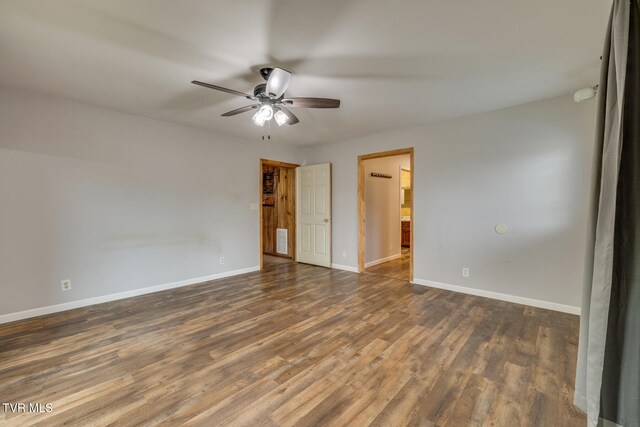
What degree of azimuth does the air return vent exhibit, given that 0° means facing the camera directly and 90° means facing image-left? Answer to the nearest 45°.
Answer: approximately 45°

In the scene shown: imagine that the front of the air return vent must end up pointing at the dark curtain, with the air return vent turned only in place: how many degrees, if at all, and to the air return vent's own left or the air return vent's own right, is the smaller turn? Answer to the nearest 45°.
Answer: approximately 45° to the air return vent's own left

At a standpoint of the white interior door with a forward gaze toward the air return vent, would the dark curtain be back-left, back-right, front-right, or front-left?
back-left

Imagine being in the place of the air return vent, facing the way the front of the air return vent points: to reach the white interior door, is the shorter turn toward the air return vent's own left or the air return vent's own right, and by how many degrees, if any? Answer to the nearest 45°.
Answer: approximately 90° to the air return vent's own left
